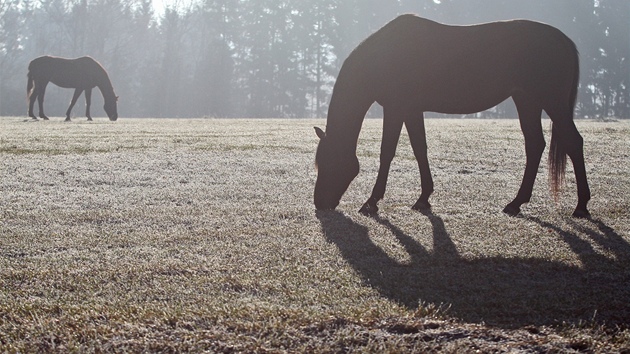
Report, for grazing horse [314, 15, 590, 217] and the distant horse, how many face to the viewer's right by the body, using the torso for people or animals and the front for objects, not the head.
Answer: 1

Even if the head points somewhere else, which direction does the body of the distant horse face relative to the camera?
to the viewer's right

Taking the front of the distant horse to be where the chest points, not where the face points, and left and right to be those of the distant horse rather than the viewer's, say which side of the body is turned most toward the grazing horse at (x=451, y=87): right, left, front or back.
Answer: right

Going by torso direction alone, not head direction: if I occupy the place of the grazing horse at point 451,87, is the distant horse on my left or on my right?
on my right

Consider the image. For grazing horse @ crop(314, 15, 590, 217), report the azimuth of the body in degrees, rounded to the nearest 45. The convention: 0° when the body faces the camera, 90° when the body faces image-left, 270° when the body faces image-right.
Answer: approximately 90°

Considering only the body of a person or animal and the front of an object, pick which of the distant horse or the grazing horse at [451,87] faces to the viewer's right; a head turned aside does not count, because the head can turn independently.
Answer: the distant horse
